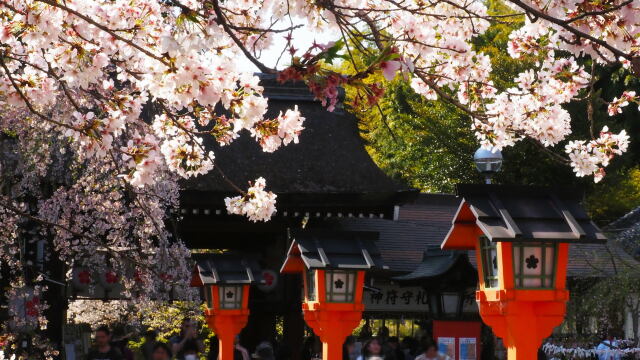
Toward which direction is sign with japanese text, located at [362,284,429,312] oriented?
toward the camera

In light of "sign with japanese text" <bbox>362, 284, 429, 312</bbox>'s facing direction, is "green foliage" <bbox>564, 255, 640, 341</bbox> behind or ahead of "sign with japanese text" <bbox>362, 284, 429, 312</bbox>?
ahead

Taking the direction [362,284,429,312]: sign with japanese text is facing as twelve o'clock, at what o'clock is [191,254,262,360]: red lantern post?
The red lantern post is roughly at 1 o'clock from the sign with japanese text.

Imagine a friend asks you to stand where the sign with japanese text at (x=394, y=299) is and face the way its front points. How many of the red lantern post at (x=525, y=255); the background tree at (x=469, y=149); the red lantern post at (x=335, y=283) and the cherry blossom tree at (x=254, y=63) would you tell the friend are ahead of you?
3

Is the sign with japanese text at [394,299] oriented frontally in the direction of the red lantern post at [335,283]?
yes

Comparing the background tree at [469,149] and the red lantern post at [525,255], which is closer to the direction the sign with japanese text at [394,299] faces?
the red lantern post

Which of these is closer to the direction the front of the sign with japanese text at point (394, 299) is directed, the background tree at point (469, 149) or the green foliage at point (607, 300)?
the green foliage

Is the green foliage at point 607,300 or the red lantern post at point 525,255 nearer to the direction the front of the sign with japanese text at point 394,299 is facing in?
the red lantern post

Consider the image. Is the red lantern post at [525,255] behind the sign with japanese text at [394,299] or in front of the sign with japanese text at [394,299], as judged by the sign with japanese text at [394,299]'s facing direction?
in front

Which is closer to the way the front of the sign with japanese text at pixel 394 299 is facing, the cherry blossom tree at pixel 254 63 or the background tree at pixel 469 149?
the cherry blossom tree

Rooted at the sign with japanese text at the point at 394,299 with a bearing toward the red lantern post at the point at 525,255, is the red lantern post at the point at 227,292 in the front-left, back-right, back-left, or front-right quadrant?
front-right

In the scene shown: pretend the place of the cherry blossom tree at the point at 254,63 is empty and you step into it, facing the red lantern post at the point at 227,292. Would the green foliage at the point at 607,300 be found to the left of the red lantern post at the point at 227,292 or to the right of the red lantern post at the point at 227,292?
right
